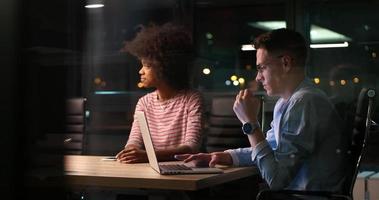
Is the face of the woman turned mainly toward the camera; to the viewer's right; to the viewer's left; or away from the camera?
to the viewer's left

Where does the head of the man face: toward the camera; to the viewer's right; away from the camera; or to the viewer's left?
to the viewer's left

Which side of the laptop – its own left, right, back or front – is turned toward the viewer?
right

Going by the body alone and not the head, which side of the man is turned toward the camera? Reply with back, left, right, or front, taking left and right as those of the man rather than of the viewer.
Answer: left

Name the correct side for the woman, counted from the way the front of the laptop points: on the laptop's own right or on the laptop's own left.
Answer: on the laptop's own left

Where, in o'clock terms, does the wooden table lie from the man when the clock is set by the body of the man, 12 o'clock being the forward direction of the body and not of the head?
The wooden table is roughly at 11 o'clock from the man.

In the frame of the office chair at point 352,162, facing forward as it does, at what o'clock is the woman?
The woman is roughly at 1 o'clock from the office chair.

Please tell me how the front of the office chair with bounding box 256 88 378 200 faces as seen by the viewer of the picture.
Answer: facing to the left of the viewer

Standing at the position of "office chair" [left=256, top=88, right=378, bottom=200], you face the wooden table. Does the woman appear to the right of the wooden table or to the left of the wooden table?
right

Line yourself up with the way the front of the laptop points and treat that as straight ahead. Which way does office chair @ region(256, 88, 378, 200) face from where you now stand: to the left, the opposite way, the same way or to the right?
the opposite way

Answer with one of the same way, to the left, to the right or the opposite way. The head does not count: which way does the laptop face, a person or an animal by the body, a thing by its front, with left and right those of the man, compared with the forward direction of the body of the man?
the opposite way

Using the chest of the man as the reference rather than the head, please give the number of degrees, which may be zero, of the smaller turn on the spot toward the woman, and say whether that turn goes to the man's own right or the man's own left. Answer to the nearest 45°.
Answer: approximately 45° to the man's own right
